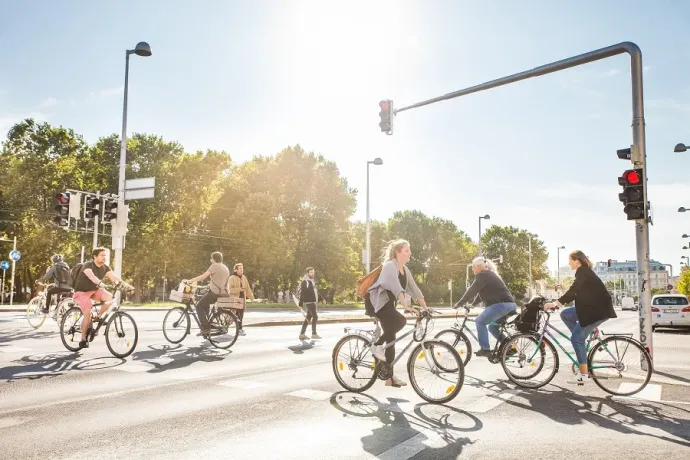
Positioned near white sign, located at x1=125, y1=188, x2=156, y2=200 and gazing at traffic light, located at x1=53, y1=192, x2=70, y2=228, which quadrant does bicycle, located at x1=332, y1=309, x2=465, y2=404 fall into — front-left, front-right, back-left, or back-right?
back-left

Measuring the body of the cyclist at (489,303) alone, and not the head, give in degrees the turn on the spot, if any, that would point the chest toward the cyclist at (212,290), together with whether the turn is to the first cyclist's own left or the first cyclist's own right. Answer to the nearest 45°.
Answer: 0° — they already face them

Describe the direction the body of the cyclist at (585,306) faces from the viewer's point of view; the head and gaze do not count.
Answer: to the viewer's left

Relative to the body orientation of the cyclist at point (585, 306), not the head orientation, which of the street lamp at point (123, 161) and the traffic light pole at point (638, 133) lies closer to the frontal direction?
the street lamp

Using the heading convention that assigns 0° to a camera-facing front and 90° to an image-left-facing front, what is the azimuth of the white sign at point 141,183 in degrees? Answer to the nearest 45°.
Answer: approximately 0°

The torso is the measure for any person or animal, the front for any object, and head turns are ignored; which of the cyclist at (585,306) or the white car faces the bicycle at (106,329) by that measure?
the cyclist

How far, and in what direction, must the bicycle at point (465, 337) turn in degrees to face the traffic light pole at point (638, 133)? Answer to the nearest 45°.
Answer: approximately 135° to its right
